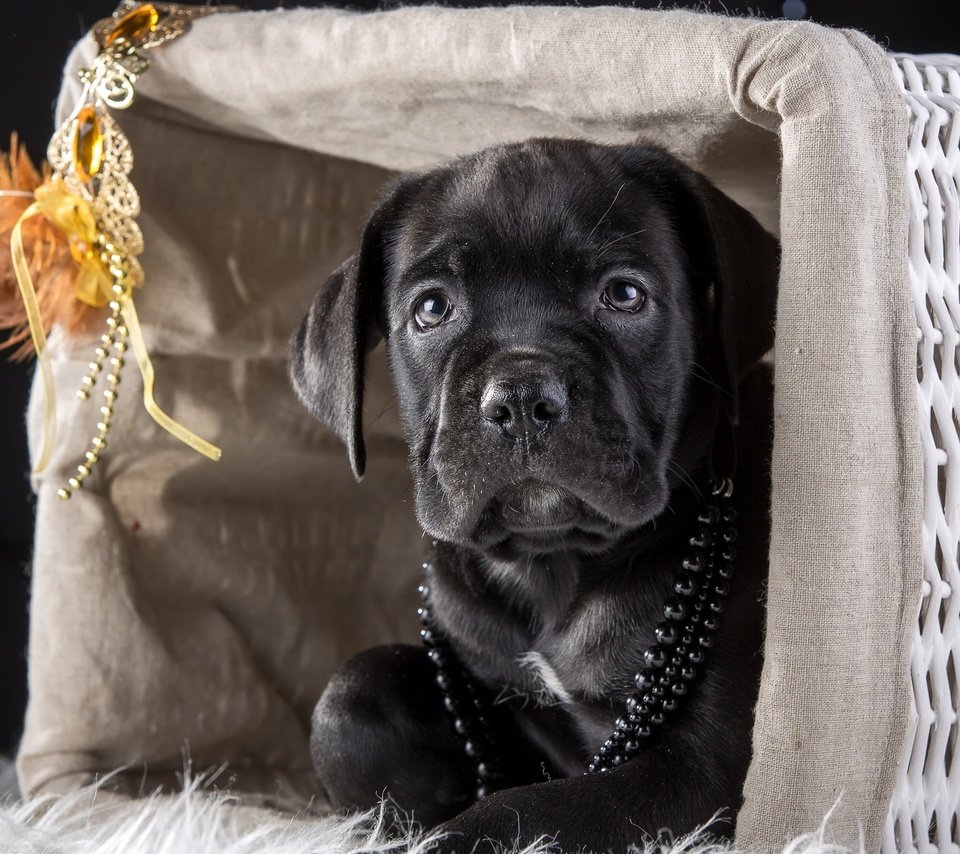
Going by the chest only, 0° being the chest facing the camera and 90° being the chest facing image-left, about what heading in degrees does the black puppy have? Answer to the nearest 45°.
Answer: approximately 0°

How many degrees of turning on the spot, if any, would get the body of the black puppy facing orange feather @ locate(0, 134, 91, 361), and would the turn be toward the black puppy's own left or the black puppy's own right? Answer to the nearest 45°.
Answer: approximately 135° to the black puppy's own right

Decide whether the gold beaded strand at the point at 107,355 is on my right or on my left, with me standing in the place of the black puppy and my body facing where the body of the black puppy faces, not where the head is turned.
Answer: on my right
